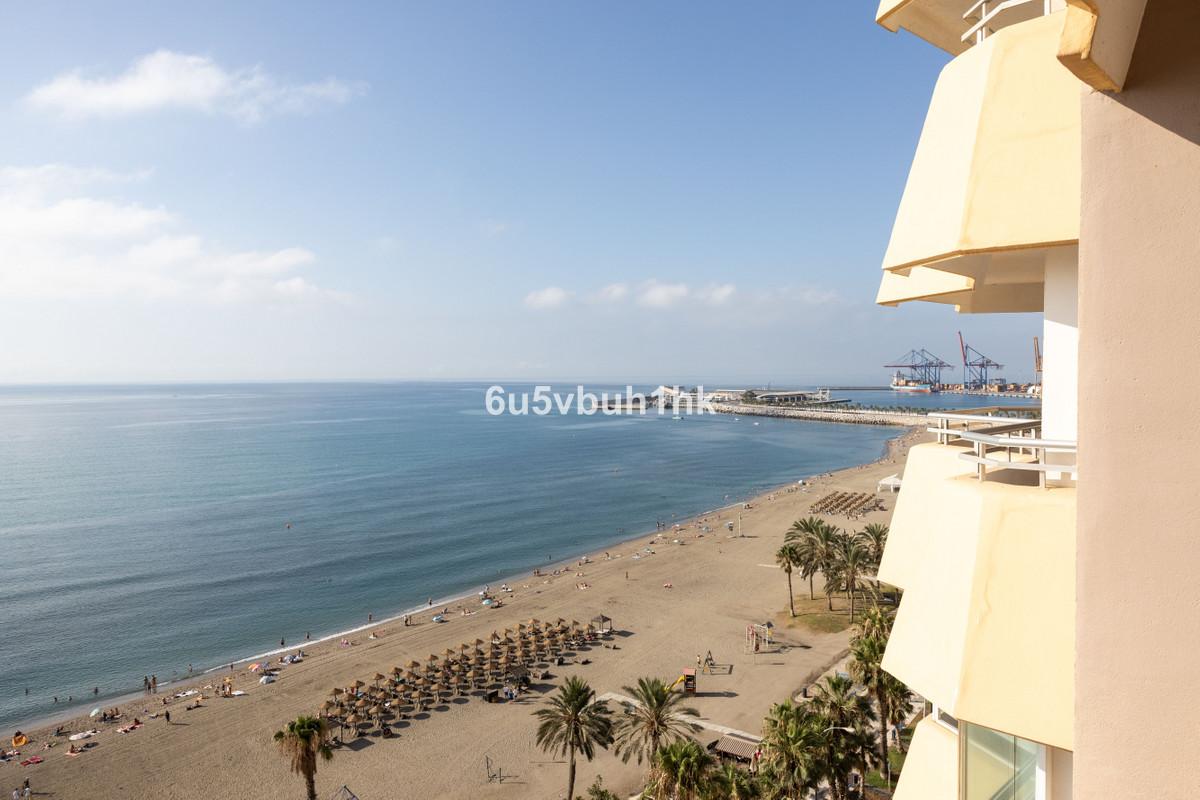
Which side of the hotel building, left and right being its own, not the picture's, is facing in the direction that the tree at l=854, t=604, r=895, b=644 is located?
right

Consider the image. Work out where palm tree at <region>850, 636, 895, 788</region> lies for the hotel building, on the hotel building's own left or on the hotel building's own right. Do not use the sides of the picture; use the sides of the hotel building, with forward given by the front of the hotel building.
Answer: on the hotel building's own right

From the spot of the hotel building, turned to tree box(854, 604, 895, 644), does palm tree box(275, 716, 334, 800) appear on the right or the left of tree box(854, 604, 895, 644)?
left

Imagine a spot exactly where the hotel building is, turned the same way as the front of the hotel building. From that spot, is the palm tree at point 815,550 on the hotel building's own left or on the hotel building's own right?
on the hotel building's own right

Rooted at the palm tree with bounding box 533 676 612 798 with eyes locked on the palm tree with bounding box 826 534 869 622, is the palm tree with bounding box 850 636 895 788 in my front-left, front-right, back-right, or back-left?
front-right

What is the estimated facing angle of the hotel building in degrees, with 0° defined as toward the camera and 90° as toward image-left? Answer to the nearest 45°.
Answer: approximately 90°

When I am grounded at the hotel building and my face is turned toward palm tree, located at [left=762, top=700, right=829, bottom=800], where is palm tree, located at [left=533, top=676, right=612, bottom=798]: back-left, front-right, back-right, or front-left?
front-left

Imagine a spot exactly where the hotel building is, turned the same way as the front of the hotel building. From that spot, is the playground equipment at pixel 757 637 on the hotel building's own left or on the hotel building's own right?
on the hotel building's own right

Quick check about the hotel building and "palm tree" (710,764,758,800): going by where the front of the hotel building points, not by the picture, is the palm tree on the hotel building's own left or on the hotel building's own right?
on the hotel building's own right

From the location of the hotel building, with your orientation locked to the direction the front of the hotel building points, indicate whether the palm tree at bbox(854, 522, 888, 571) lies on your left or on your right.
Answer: on your right
